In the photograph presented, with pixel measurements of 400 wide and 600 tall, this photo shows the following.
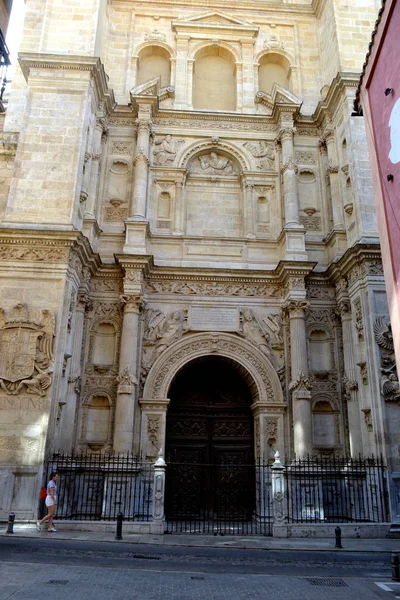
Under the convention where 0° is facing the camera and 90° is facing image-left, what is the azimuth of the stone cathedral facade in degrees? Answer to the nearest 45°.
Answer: approximately 0°

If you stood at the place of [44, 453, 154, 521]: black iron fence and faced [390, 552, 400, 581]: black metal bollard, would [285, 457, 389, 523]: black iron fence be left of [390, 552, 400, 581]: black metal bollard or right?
left

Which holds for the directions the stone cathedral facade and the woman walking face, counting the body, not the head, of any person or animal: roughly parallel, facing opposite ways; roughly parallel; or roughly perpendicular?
roughly perpendicular
